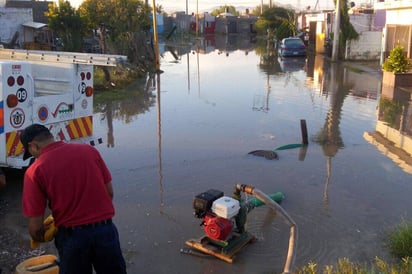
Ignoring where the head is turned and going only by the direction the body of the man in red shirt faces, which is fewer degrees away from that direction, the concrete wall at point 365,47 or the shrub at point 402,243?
the concrete wall

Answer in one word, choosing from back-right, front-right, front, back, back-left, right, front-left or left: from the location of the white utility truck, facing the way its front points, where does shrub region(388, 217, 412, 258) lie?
back

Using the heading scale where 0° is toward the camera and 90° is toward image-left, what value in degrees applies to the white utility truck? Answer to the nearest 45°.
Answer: approximately 135°

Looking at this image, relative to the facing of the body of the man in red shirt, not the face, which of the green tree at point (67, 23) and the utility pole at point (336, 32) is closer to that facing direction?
the green tree

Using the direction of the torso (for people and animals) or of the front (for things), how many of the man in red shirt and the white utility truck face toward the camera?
0

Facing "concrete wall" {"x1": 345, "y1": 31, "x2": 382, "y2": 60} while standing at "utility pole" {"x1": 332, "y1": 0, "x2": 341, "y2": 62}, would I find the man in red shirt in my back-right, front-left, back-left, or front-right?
back-right

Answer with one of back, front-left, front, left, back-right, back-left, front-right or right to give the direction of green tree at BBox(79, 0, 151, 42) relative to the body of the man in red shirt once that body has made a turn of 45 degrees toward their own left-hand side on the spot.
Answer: right

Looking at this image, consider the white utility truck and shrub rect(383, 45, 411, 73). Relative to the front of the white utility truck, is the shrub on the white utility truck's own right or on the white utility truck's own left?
on the white utility truck's own right

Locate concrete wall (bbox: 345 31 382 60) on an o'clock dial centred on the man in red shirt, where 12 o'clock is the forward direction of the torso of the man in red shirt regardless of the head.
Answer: The concrete wall is roughly at 3 o'clock from the man in red shirt.

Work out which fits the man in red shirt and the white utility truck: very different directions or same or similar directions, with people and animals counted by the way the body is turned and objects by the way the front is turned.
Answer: same or similar directions

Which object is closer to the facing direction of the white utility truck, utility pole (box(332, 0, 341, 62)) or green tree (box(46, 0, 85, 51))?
the green tree
